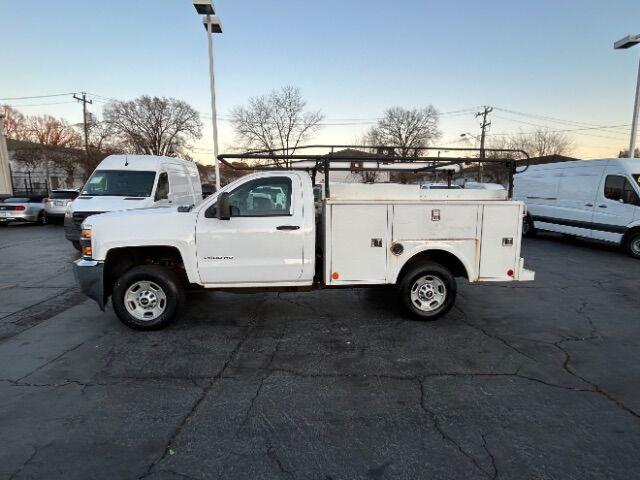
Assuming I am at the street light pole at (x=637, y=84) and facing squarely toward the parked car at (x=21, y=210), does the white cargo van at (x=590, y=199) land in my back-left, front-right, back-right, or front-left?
front-left

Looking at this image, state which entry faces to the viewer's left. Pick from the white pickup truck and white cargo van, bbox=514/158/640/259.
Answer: the white pickup truck

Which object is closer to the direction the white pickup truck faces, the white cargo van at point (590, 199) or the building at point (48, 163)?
the building

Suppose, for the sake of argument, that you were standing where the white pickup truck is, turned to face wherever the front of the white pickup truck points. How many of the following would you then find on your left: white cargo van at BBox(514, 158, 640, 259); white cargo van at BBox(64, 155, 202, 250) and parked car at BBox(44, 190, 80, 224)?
0

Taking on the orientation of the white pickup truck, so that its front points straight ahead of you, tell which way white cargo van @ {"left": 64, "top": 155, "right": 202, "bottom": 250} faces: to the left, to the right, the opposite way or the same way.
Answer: to the left

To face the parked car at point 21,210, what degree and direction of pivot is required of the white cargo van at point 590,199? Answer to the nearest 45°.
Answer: approximately 135° to its right

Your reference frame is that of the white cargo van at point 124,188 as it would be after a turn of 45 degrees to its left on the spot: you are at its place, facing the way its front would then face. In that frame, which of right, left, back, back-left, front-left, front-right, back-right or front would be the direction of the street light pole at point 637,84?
left

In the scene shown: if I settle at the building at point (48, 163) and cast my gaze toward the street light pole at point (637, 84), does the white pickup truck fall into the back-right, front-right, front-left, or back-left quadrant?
front-right

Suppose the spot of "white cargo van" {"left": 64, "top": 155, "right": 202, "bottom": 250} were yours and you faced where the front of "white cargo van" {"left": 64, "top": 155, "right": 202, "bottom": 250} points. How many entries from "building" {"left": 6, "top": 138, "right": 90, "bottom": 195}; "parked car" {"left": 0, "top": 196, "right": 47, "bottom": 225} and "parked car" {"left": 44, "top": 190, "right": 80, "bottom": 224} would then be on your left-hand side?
0

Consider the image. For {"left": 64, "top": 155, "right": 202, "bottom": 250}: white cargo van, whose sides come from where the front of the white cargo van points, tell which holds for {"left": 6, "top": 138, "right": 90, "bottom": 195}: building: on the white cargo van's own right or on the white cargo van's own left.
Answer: on the white cargo van's own right

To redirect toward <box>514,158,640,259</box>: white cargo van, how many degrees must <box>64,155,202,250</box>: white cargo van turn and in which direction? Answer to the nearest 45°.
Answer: approximately 135° to its left

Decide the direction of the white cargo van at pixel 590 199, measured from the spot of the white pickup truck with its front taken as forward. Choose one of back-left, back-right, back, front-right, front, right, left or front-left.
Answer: back-right

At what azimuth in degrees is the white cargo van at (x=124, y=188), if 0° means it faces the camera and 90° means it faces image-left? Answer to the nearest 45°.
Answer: approximately 45°

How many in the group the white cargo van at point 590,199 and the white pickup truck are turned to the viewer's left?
1

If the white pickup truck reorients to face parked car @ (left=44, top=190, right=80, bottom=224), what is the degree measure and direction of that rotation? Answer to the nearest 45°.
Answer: approximately 45° to its right

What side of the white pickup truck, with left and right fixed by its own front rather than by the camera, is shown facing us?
left
